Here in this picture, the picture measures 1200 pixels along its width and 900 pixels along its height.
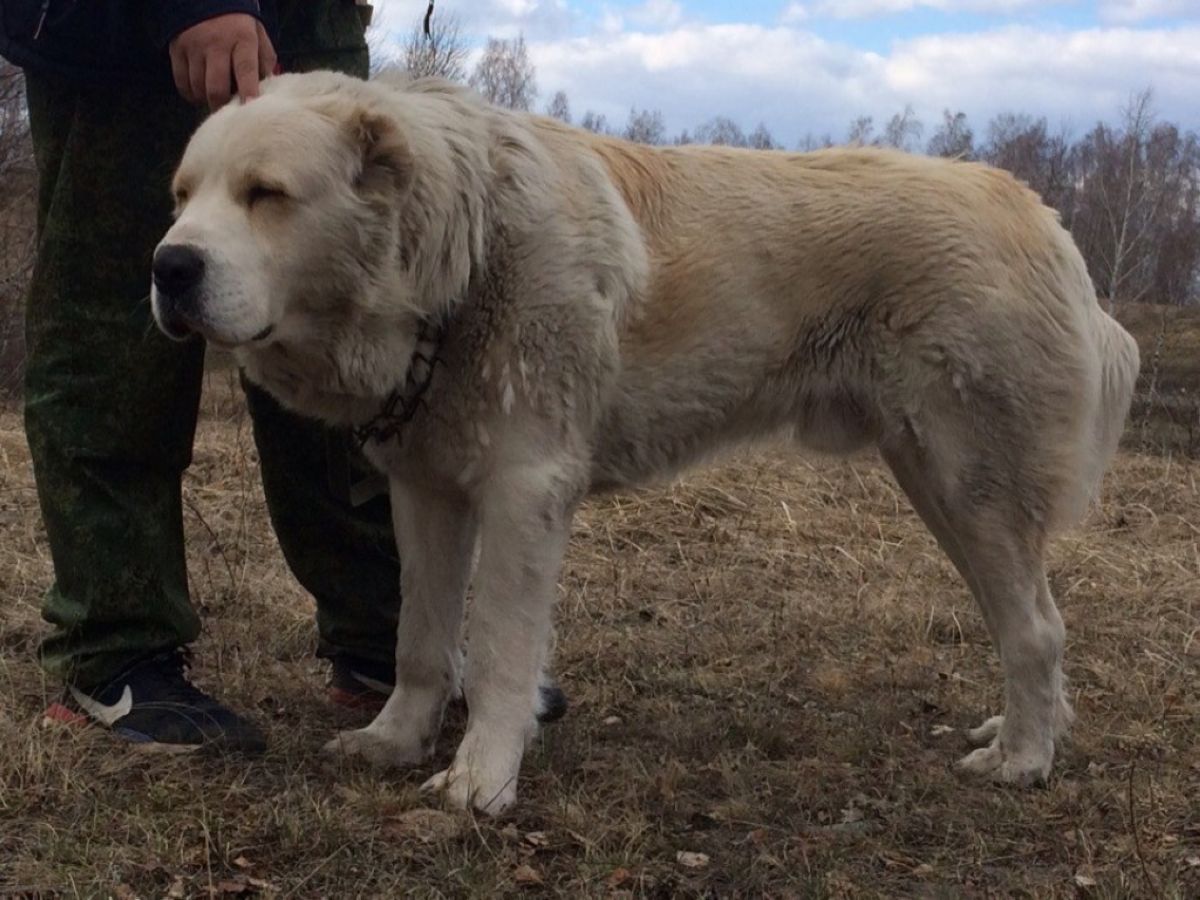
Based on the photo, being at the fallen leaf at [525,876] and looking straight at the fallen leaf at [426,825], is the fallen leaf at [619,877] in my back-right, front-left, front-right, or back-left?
back-right

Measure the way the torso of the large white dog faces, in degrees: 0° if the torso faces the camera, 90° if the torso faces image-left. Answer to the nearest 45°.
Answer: approximately 90°

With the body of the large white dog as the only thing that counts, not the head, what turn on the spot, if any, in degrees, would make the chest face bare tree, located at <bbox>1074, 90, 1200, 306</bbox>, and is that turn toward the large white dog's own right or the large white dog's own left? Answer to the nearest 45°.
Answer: approximately 90° to the large white dog's own right

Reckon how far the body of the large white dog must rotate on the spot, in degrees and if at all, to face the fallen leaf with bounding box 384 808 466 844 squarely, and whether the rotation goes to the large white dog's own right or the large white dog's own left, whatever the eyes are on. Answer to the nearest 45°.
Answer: approximately 90° to the large white dog's own left

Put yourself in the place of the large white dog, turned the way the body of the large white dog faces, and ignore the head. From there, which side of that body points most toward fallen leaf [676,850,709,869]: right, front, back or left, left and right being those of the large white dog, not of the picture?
left

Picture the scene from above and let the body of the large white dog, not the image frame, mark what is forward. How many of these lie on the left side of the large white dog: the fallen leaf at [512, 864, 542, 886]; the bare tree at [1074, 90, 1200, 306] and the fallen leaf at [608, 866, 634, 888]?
2

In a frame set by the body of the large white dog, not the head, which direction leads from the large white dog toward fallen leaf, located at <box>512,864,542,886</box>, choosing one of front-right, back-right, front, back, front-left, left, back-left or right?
left

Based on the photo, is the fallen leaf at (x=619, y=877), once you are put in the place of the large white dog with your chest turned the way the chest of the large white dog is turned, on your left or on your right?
on your left
